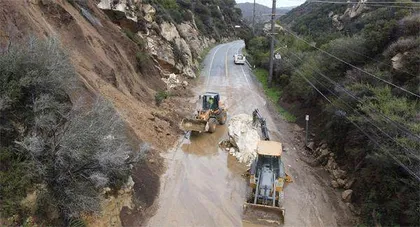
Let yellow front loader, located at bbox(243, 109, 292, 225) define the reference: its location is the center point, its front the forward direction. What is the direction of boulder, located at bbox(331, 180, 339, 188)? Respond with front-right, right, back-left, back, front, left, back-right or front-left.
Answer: back-left

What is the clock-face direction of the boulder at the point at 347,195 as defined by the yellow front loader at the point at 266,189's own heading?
The boulder is roughly at 8 o'clock from the yellow front loader.

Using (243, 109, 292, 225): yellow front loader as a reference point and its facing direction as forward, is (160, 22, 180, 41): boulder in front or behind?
behind

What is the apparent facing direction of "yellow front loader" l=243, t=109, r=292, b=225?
toward the camera

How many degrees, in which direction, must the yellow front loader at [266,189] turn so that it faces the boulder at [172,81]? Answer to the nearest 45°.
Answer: approximately 135° to its right

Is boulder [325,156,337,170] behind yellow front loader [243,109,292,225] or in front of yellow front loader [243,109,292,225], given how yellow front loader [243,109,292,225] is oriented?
behind

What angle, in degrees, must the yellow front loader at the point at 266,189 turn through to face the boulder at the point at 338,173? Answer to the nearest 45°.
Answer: approximately 135° to its left

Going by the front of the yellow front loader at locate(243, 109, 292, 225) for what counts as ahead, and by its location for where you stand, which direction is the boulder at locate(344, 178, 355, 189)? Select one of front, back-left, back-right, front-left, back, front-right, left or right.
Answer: back-left

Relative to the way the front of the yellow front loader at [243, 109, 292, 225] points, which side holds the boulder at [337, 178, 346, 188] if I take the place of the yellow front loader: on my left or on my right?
on my left

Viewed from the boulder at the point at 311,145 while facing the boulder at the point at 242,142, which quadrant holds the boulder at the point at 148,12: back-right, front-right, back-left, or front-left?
front-right

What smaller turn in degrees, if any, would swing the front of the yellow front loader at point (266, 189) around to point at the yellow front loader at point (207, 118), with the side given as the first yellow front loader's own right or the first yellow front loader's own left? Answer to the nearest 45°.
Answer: approximately 135° to the first yellow front loader's own right

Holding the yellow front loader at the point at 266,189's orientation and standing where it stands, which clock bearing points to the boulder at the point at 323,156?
The boulder is roughly at 7 o'clock from the yellow front loader.

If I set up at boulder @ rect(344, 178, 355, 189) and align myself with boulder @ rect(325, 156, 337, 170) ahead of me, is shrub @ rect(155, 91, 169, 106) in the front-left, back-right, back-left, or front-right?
front-left
